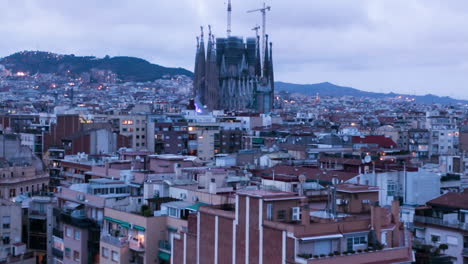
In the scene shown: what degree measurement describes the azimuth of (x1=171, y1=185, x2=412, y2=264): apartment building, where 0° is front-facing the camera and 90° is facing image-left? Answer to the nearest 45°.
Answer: approximately 315°

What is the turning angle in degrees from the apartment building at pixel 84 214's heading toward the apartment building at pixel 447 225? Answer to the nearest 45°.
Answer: approximately 90° to its left

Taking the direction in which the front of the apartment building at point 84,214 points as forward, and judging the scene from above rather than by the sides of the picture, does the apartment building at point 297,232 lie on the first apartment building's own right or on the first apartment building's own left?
on the first apartment building's own left

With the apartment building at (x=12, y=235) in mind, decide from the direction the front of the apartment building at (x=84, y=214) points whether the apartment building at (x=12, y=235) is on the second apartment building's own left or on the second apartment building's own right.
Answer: on the second apartment building's own right

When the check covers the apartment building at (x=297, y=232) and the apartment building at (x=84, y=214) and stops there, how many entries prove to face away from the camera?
0

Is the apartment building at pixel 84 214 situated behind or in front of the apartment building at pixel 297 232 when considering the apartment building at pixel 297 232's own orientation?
behind

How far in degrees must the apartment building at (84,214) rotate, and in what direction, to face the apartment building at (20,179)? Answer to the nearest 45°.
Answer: approximately 135° to its right

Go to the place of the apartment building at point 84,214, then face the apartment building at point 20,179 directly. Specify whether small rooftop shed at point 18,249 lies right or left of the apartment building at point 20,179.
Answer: left
